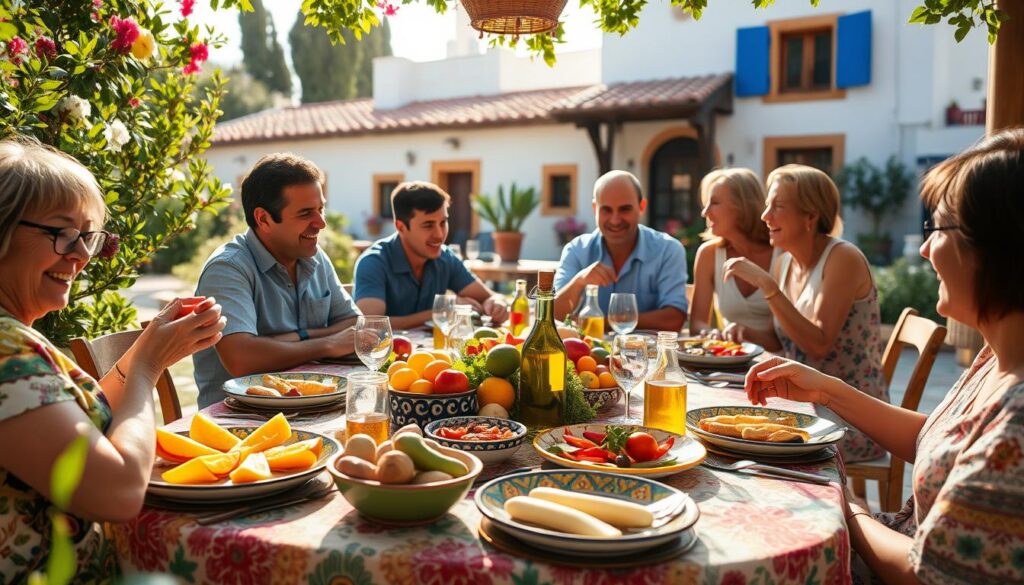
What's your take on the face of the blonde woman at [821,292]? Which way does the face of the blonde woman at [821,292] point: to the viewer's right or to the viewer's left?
to the viewer's left

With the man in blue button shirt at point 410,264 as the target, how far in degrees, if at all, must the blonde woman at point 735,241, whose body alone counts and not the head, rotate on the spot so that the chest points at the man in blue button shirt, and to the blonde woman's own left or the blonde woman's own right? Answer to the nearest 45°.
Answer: approximately 45° to the blonde woman's own right

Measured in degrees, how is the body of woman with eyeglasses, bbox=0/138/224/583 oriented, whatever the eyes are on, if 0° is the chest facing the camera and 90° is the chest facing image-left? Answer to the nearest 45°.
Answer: approximately 270°

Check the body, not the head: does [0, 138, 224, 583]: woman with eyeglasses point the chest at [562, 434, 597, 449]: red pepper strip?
yes

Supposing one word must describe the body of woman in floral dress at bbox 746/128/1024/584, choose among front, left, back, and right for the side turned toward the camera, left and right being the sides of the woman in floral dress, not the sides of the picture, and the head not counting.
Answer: left

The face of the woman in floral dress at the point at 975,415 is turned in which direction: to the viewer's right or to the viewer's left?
to the viewer's left

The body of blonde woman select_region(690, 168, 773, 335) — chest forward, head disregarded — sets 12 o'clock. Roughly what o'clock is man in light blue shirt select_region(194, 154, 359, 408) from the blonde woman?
The man in light blue shirt is roughly at 12 o'clock from the blonde woman.

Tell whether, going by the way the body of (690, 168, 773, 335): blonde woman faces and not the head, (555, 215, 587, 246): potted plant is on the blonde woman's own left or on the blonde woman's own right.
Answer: on the blonde woman's own right
